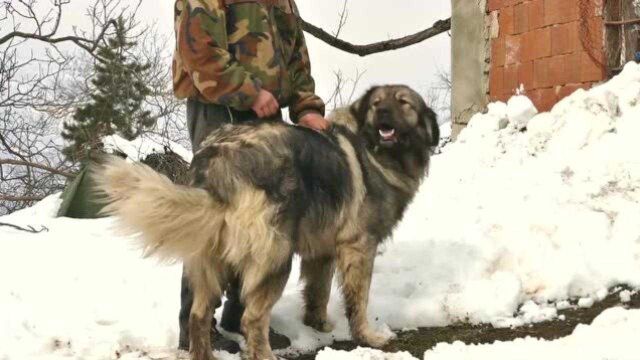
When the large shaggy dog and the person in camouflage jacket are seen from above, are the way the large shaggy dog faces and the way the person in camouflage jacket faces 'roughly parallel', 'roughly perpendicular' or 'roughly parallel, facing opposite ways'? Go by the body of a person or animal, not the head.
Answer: roughly perpendicular

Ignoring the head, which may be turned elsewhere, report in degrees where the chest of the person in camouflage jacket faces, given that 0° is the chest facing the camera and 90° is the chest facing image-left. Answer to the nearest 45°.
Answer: approximately 315°

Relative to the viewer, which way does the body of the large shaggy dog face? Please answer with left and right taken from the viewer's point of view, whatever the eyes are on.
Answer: facing away from the viewer and to the right of the viewer

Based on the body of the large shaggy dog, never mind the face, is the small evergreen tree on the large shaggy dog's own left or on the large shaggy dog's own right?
on the large shaggy dog's own left

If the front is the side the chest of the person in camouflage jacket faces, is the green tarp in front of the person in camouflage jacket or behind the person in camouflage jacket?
behind
